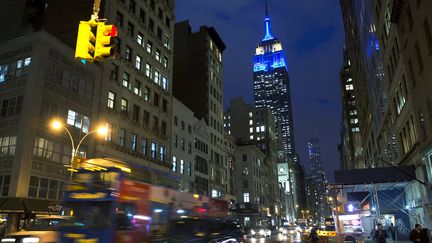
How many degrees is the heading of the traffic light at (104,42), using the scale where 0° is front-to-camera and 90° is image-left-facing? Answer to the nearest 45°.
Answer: approximately 315°

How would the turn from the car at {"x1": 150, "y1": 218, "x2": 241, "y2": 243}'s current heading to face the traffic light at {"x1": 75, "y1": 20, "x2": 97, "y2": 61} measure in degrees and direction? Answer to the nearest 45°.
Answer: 0° — it already faces it

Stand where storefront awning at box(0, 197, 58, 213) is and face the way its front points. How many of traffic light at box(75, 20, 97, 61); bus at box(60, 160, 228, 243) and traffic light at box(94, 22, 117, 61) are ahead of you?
3

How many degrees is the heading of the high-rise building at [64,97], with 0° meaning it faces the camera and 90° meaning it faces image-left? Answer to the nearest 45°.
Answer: approximately 315°

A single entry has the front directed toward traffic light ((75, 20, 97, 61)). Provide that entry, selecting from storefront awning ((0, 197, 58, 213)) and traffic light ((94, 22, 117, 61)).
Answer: the storefront awning

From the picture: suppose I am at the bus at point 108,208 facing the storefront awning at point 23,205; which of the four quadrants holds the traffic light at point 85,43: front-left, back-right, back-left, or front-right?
back-left
